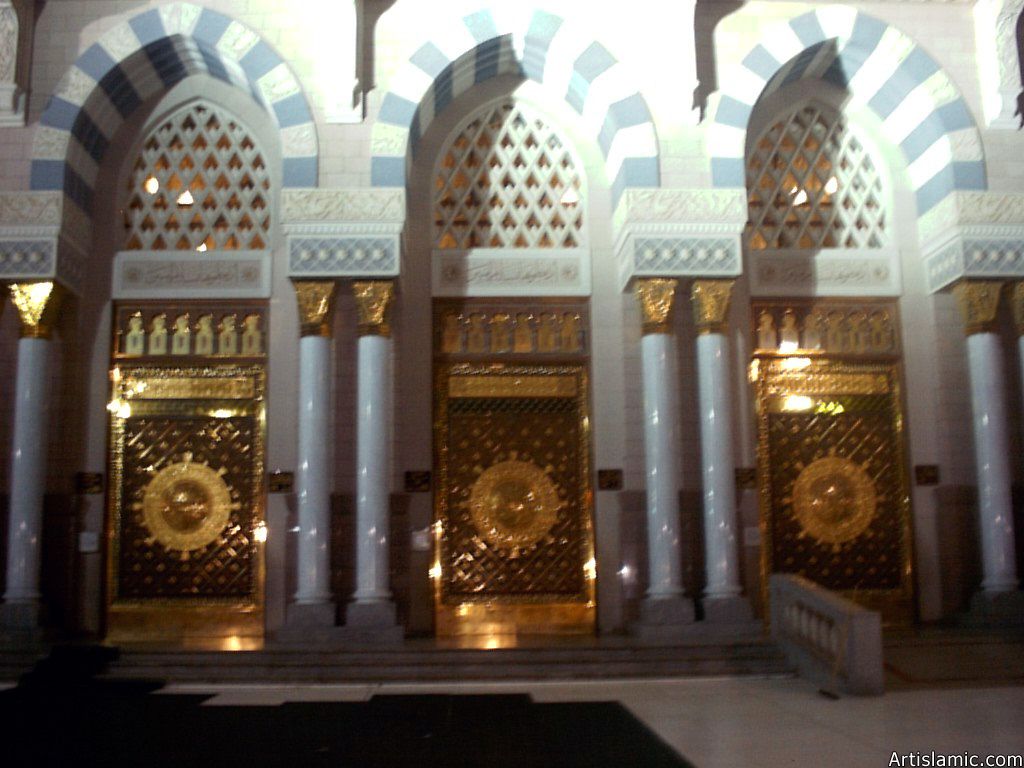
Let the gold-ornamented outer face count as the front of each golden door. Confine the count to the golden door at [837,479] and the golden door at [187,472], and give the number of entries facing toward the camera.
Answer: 2

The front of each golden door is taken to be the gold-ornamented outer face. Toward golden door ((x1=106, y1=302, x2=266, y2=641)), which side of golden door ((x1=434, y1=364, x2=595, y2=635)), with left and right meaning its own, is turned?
right

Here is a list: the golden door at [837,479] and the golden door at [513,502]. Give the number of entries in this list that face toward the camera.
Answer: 2

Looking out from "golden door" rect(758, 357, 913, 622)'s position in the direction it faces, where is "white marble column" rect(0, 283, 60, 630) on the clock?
The white marble column is roughly at 2 o'clock from the golden door.

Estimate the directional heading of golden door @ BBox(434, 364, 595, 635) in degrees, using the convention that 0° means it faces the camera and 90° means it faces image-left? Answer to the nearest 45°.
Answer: approximately 0°

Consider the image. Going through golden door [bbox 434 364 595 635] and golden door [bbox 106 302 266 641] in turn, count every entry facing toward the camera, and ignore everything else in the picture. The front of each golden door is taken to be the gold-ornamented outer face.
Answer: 2

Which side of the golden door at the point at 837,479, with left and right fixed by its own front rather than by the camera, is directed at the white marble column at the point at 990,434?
left

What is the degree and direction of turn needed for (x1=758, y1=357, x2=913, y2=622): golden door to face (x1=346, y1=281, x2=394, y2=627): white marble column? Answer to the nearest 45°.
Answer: approximately 45° to its right

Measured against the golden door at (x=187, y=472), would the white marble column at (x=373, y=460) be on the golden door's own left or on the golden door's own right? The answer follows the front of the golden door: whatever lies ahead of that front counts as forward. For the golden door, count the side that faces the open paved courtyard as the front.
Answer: on the golden door's own left
